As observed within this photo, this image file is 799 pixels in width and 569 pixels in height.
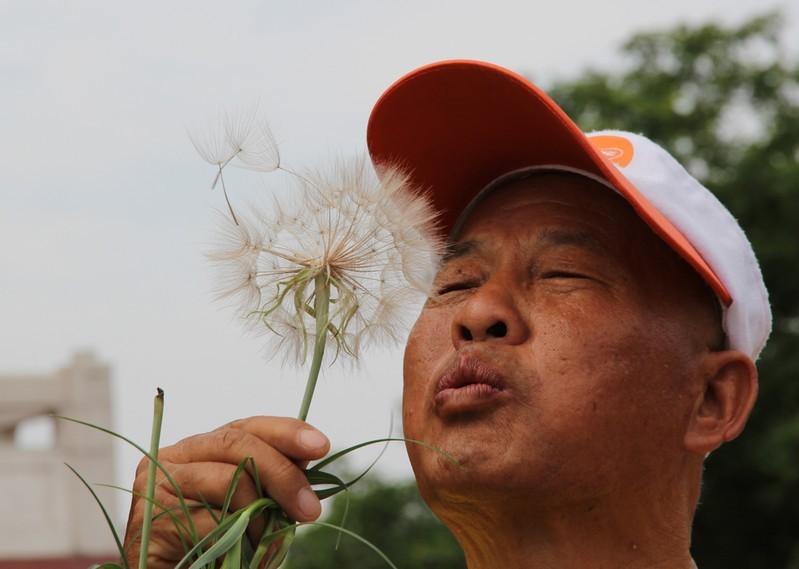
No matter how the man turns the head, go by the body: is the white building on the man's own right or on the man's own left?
on the man's own right

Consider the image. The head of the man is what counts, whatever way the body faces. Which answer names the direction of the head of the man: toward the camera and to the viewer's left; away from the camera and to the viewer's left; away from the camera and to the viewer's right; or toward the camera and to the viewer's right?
toward the camera and to the viewer's left

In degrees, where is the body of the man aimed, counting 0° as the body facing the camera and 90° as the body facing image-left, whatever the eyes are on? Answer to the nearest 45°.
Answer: approximately 45°
